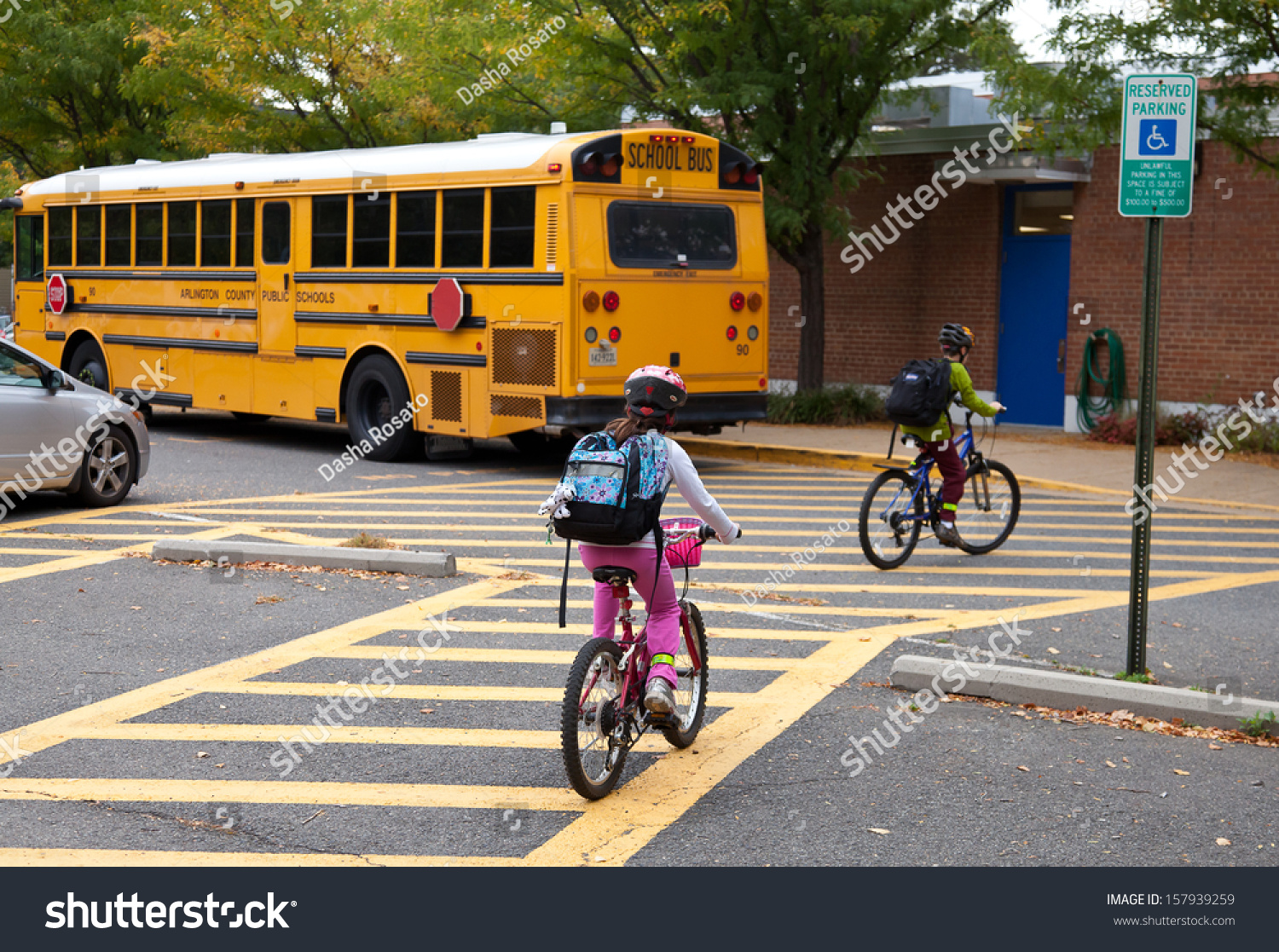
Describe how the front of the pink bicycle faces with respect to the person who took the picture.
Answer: facing away from the viewer and to the right of the viewer

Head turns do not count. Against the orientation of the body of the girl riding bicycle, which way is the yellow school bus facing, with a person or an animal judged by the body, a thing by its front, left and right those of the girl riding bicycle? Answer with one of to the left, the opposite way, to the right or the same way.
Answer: to the left

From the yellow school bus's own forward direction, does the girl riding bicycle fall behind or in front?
behind

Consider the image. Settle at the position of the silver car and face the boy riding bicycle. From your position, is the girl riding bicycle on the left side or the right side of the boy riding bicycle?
right

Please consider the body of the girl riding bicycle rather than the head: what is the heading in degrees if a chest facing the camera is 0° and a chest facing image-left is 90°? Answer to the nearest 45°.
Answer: approximately 225°

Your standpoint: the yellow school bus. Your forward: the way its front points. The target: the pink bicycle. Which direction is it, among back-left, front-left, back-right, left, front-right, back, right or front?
back-left

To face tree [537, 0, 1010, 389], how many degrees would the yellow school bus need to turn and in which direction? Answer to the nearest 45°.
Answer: approximately 90° to its right

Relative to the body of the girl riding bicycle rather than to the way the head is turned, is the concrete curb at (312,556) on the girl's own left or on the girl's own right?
on the girl's own left

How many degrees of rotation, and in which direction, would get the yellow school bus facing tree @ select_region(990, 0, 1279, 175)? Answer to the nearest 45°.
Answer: approximately 135° to its right

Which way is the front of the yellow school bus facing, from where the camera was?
facing away from the viewer and to the left of the viewer

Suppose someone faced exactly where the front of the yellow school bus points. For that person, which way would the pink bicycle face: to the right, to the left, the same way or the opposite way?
to the right
